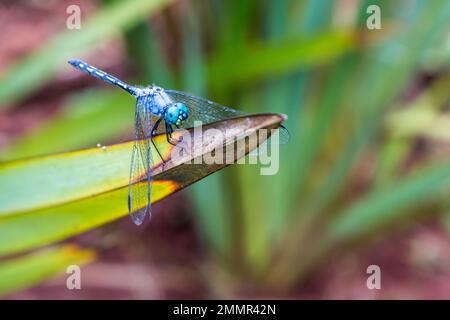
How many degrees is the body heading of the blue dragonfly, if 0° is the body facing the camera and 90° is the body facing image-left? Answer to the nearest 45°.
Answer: approximately 315°
